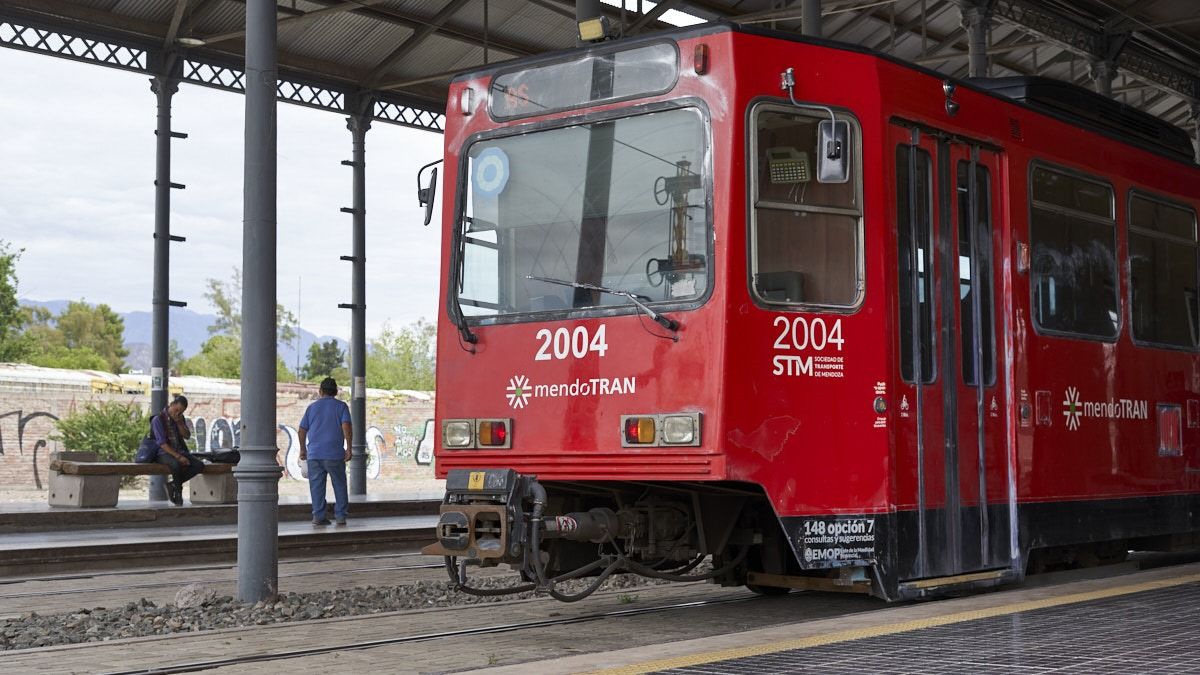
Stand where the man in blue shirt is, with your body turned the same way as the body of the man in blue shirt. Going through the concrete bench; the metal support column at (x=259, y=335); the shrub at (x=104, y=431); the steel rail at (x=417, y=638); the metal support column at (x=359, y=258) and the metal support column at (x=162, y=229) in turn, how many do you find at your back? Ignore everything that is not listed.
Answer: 2

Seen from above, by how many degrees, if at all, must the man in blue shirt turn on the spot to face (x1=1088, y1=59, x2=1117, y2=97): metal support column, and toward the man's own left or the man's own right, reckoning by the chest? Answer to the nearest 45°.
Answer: approximately 90° to the man's own right

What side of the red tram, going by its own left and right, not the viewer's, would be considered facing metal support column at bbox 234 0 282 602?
front

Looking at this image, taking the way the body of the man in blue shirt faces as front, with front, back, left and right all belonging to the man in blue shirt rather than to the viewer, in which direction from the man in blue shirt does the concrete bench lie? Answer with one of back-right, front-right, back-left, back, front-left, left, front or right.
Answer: front-left

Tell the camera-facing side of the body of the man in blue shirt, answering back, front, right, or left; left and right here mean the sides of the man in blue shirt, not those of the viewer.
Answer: back

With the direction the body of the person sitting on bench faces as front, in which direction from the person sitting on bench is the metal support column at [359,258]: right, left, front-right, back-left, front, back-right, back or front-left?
left

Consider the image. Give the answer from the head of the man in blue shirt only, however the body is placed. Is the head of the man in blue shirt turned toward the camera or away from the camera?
away from the camera

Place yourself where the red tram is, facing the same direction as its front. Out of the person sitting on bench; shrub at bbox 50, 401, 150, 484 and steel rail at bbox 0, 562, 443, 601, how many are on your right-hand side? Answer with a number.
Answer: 3

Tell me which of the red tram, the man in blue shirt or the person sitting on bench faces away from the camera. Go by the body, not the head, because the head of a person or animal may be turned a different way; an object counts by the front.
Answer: the man in blue shirt

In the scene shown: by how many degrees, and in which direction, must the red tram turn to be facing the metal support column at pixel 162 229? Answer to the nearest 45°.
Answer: approximately 90° to its right

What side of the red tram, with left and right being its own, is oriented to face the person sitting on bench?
right

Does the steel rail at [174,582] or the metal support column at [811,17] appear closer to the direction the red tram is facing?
the steel rail

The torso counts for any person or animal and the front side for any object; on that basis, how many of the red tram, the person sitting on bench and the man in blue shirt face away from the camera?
1

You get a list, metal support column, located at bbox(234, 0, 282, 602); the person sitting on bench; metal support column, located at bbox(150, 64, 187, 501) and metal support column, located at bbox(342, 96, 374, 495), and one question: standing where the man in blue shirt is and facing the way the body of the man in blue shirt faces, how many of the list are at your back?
1

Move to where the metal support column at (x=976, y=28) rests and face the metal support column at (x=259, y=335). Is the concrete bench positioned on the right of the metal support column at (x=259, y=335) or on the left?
right

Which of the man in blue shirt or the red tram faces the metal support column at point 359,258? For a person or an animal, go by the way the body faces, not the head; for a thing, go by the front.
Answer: the man in blue shirt

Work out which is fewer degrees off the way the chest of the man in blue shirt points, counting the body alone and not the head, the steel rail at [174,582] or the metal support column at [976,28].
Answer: the metal support column

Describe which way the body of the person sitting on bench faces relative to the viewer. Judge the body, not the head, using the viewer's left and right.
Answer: facing the viewer and to the right of the viewer
